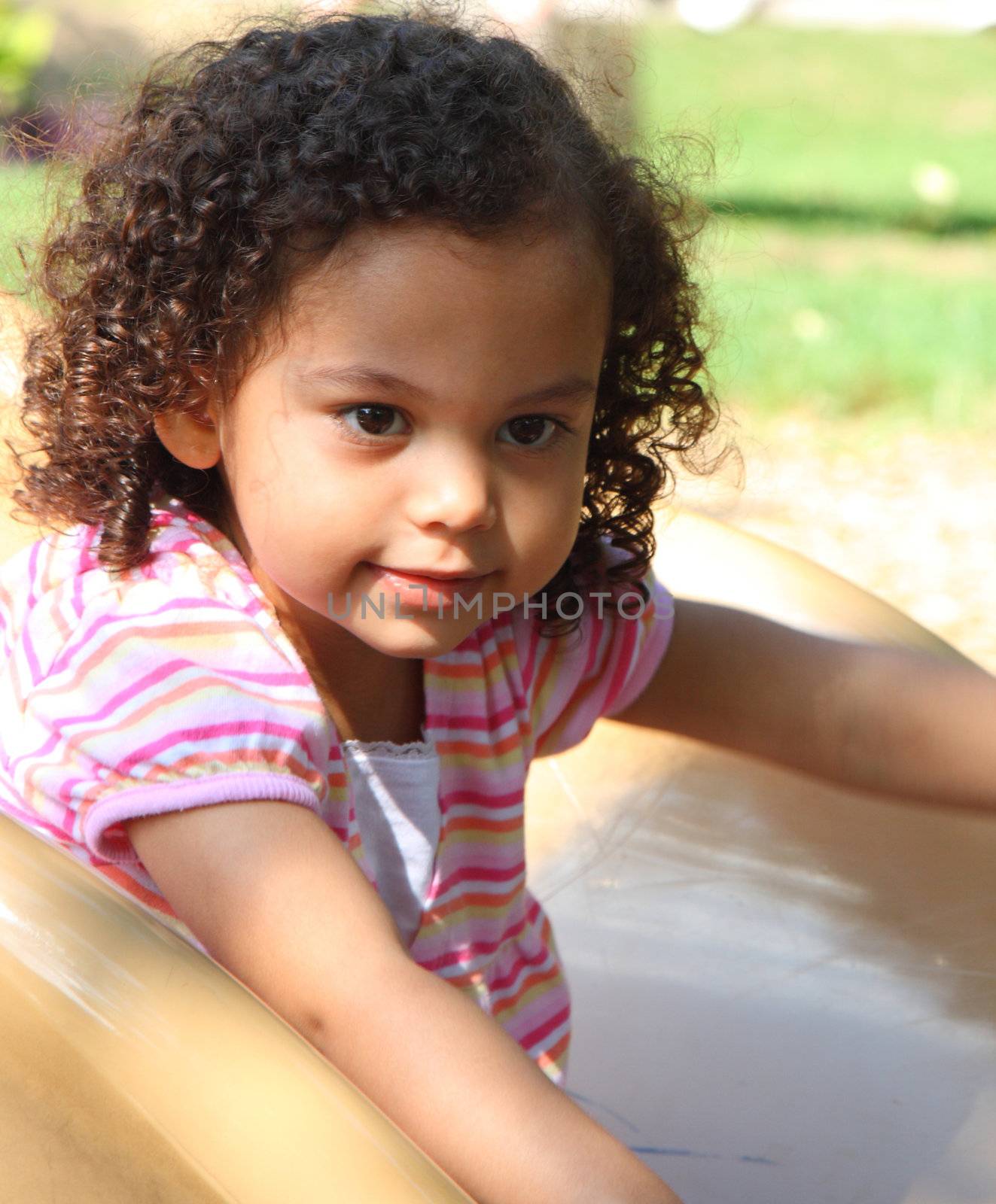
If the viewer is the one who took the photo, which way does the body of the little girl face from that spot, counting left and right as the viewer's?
facing the viewer and to the right of the viewer
